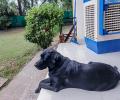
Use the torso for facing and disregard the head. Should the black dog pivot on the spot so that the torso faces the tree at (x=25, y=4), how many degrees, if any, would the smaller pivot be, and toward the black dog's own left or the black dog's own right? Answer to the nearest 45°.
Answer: approximately 90° to the black dog's own right

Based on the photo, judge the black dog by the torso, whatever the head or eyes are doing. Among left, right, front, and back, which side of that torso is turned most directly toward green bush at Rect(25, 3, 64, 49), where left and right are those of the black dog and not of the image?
right

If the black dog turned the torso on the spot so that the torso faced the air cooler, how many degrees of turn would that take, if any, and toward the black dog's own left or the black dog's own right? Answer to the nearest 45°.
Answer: approximately 90° to the black dog's own right

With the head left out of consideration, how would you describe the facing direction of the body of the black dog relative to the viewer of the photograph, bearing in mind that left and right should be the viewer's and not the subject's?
facing to the left of the viewer

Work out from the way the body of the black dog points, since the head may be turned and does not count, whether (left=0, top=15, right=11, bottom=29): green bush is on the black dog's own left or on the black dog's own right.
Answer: on the black dog's own right
